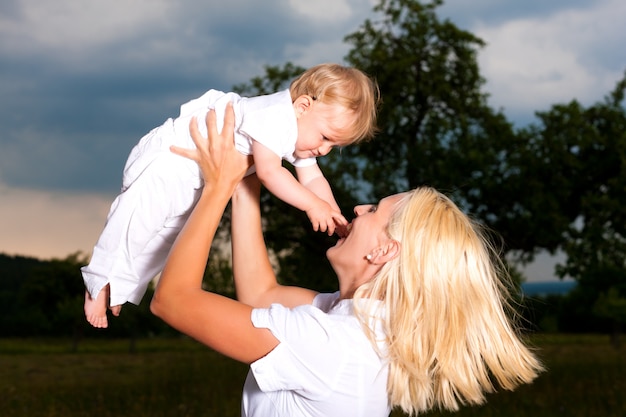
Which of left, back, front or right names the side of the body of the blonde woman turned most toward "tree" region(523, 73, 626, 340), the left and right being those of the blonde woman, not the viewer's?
right

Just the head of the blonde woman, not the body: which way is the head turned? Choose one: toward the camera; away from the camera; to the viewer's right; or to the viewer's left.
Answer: to the viewer's left

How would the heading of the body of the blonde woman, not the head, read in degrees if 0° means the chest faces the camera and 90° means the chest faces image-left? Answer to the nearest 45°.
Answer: approximately 90°
